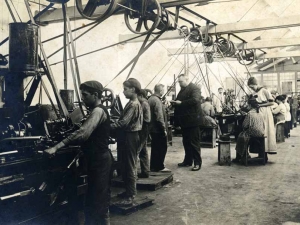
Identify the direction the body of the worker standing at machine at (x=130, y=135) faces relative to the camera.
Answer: to the viewer's left

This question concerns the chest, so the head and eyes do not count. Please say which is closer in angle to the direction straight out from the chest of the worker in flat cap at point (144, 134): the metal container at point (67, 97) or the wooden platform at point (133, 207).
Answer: the metal container

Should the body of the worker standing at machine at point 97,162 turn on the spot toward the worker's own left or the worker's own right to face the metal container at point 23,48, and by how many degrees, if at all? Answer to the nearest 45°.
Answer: approximately 45° to the worker's own right

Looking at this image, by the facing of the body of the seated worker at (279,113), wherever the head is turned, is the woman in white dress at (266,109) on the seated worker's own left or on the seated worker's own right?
on the seated worker's own left

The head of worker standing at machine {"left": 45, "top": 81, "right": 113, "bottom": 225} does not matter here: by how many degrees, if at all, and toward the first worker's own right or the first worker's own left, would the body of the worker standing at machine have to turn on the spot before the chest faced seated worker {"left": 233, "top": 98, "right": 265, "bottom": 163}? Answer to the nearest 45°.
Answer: approximately 135° to the first worker's own right

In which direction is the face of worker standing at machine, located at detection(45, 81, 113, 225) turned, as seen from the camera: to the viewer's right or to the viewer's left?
to the viewer's left

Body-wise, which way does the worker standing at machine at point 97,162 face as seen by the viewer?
to the viewer's left

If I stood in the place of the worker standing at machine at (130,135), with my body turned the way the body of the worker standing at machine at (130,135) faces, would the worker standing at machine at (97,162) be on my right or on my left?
on my left

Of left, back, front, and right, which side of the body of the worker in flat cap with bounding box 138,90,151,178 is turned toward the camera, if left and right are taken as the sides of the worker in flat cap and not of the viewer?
left
